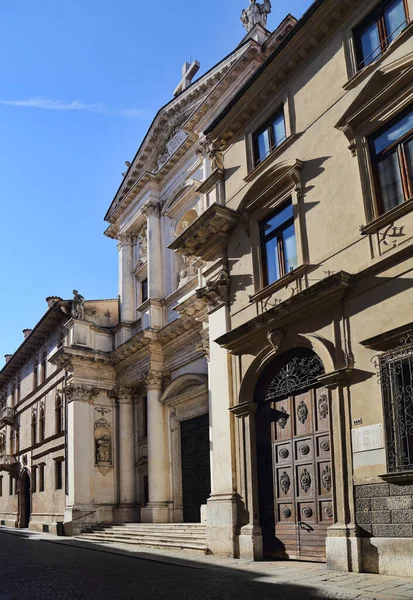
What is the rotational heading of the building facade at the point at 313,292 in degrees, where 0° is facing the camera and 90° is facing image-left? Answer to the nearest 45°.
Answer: approximately 45°

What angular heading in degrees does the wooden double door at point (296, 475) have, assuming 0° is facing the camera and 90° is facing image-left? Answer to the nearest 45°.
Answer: approximately 45°
